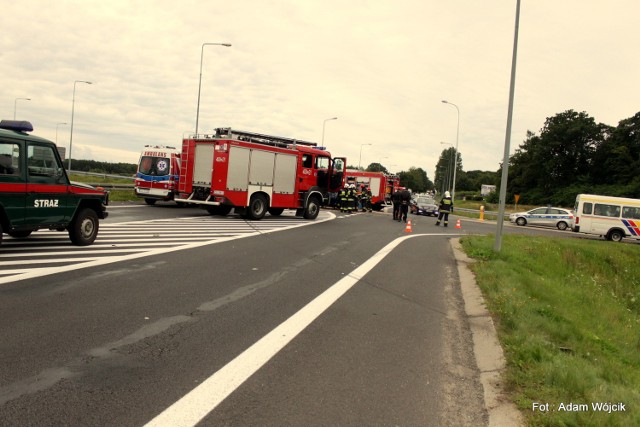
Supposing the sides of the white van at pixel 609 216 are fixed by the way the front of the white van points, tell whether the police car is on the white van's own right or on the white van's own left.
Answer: on the white van's own left

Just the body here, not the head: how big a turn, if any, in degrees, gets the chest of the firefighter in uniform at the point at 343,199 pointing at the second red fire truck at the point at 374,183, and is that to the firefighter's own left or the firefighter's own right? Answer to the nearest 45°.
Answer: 0° — they already face it

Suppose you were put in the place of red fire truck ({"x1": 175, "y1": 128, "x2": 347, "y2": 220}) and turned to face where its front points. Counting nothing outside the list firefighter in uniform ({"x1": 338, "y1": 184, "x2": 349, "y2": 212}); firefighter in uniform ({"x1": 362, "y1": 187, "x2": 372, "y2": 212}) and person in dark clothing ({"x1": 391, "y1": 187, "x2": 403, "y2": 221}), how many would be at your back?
0

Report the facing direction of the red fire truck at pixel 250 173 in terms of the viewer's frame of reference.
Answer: facing away from the viewer and to the right of the viewer

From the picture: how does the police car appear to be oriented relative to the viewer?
to the viewer's left

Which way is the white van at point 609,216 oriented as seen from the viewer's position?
to the viewer's right

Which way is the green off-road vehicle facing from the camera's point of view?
to the viewer's right

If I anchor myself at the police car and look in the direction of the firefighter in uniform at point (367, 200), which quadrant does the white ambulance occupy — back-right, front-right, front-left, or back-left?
front-left
